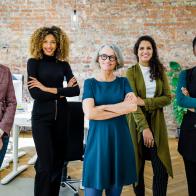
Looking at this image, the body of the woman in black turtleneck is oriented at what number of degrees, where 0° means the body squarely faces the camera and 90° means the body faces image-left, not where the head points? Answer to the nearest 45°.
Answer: approximately 0°

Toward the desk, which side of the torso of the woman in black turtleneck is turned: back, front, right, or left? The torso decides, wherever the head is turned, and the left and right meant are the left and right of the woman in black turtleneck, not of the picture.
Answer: back

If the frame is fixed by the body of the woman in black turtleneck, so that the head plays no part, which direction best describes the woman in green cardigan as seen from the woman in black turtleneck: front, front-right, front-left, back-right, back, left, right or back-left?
left

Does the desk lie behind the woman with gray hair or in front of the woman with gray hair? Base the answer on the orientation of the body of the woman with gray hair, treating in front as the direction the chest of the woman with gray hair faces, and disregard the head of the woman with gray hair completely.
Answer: behind

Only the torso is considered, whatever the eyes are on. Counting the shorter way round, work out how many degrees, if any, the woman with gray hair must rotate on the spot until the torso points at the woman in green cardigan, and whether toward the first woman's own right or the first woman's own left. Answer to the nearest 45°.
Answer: approximately 135° to the first woman's own left

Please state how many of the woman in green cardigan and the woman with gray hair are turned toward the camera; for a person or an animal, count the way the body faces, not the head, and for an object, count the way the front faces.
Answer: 2

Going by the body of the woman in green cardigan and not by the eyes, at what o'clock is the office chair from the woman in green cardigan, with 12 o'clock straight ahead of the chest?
The office chair is roughly at 4 o'clock from the woman in green cardigan.

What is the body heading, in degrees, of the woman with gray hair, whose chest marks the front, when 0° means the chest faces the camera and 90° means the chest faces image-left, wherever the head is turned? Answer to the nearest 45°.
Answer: approximately 0°
